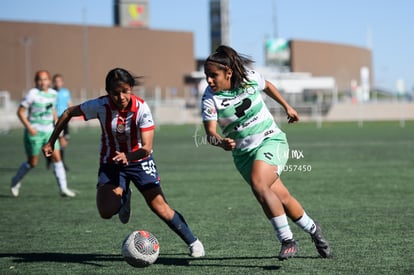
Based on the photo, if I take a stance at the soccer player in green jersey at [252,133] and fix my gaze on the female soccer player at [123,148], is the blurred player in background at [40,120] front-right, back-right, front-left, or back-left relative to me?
front-right

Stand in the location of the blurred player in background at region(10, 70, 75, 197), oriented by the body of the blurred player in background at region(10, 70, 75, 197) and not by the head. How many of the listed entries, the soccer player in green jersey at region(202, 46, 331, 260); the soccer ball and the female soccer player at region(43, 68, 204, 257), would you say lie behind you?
0

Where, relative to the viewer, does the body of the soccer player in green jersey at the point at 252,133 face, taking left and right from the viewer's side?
facing the viewer and to the left of the viewer

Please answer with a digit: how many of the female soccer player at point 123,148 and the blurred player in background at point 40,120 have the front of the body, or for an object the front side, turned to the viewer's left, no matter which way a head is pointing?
0

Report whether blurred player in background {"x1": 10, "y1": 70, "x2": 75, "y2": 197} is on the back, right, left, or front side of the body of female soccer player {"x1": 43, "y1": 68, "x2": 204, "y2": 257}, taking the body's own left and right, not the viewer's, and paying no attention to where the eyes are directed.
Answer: back

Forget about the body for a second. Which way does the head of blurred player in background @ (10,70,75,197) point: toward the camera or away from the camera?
toward the camera

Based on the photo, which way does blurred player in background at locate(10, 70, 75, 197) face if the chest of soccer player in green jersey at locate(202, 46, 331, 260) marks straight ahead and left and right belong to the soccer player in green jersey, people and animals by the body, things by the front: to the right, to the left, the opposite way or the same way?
to the left

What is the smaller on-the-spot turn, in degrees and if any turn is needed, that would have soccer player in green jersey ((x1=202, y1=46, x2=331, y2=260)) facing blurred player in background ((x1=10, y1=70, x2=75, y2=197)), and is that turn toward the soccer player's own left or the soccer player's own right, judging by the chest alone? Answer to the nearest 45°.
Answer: approximately 90° to the soccer player's own right

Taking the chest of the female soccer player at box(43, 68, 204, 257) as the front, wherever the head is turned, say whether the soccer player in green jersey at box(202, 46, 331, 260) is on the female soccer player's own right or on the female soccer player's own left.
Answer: on the female soccer player's own left

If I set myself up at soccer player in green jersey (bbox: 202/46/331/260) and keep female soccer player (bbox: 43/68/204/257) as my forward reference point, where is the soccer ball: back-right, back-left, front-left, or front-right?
front-left

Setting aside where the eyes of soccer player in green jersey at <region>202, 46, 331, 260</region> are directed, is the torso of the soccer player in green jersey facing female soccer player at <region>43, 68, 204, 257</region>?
no

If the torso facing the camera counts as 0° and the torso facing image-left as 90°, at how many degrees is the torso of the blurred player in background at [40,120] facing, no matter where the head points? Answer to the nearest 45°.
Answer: approximately 315°

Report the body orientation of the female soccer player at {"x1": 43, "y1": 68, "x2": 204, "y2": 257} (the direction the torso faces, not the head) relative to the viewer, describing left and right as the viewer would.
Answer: facing the viewer
